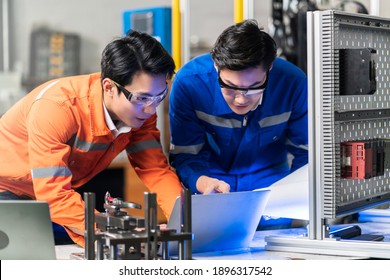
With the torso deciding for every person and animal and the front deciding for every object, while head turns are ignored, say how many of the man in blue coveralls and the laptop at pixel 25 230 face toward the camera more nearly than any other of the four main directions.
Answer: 1

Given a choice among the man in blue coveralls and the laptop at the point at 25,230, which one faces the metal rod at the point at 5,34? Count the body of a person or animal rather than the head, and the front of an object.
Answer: the laptop

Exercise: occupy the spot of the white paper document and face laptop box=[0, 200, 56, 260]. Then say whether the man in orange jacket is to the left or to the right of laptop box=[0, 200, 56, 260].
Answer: right

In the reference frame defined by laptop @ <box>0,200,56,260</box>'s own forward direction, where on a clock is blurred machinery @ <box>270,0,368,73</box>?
The blurred machinery is roughly at 1 o'clock from the laptop.

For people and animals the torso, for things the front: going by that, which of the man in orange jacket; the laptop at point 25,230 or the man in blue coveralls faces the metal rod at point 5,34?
the laptop

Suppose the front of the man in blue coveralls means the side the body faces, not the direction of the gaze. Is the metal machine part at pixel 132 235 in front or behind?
in front

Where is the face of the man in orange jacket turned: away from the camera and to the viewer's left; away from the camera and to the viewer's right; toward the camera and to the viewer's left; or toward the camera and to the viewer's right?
toward the camera and to the viewer's right

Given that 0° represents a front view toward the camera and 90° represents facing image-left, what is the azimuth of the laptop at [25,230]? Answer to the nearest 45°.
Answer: approximately 180°

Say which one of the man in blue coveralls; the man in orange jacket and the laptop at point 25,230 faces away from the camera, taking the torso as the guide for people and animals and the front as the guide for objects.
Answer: the laptop

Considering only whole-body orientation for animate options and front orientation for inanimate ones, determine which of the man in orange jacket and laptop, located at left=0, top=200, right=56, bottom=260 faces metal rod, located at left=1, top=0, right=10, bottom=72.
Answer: the laptop

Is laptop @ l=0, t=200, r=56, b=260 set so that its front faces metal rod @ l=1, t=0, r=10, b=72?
yes

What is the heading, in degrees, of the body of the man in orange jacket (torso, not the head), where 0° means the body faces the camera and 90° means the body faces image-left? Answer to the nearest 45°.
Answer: approximately 315°

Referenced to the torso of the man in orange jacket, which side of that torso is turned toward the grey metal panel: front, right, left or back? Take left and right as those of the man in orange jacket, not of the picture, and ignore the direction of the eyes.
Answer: front

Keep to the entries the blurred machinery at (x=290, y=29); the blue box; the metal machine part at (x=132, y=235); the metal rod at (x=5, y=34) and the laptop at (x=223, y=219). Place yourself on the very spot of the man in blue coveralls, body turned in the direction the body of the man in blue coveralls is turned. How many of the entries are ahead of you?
2

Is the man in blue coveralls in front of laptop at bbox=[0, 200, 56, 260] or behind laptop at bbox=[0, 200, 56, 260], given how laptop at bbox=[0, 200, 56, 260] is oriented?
in front

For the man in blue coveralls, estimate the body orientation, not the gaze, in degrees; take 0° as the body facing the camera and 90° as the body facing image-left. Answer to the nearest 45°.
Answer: approximately 0°
